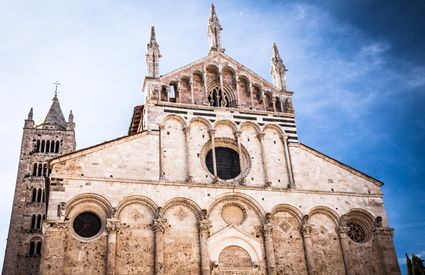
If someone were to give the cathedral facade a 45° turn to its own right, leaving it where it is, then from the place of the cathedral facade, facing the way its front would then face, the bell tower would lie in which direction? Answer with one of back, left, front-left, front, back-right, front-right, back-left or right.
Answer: right

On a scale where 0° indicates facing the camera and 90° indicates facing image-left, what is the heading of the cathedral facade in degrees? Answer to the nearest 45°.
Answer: approximately 0°
